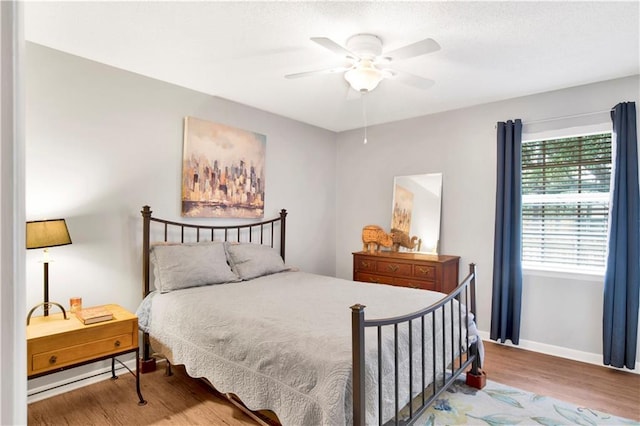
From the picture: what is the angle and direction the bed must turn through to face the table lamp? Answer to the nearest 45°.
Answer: approximately 135° to its right

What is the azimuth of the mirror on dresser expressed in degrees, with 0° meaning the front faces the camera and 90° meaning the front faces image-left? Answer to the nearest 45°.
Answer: approximately 45°

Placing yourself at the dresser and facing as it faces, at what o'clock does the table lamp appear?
The table lamp is roughly at 12 o'clock from the dresser.

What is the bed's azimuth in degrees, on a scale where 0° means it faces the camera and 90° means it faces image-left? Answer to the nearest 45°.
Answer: approximately 315°

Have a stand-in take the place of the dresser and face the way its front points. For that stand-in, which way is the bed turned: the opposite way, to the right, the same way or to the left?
to the left

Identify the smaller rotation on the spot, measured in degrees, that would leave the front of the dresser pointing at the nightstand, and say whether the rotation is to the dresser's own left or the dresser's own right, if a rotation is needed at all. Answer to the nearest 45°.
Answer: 0° — it already faces it

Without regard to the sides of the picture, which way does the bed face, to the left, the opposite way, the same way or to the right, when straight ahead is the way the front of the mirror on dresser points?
to the left

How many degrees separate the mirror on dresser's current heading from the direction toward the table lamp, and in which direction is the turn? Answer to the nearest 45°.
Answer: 0° — it already faces it

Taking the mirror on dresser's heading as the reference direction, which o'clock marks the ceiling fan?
The ceiling fan is roughly at 11 o'clock from the mirror on dresser.

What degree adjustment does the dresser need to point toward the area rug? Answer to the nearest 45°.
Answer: approximately 90° to its left

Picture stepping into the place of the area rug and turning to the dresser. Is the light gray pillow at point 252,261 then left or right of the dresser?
left

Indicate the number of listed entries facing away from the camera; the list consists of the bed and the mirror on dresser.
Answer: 0

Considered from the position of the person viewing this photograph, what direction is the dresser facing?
facing the viewer and to the left of the viewer

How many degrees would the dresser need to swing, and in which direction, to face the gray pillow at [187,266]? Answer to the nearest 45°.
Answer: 0° — it already faces it

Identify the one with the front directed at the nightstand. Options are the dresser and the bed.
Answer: the dresser

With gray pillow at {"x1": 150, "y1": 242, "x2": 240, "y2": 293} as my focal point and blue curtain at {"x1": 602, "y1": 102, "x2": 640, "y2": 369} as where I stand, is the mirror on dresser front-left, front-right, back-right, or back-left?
front-right

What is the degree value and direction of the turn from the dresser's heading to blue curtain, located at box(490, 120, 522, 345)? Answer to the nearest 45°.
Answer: approximately 135° to its left

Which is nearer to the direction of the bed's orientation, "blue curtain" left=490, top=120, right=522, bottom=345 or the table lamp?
the blue curtain
